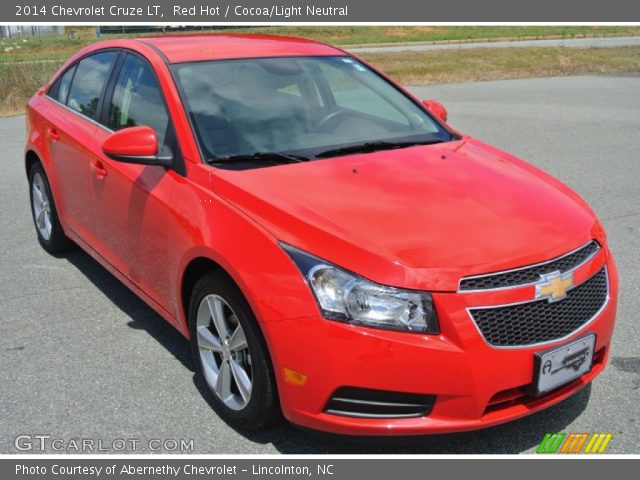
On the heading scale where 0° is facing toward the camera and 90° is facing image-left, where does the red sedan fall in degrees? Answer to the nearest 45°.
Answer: approximately 315°
